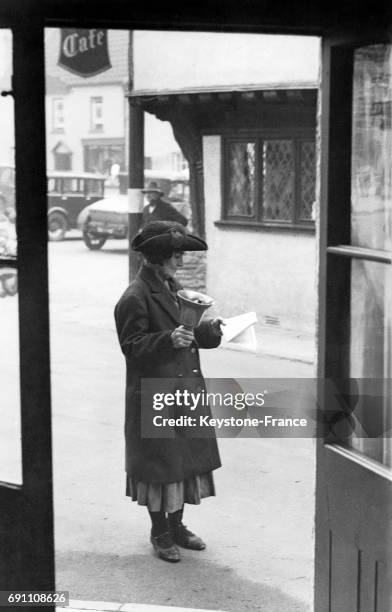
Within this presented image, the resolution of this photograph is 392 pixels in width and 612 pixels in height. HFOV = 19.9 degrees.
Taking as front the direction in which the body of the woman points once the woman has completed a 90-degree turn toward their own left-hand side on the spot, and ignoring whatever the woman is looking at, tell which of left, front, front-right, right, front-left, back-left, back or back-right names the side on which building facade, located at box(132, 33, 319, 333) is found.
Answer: front-left

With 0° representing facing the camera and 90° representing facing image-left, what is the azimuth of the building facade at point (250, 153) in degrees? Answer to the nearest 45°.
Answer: approximately 45°

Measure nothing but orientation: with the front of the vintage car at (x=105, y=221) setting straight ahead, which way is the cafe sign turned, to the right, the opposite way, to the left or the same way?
to the left

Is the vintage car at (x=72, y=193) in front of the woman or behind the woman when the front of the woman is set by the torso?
behind

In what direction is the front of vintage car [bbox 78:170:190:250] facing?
to the viewer's left

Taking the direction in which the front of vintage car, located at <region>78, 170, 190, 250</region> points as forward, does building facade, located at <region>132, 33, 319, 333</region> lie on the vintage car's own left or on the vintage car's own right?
on the vintage car's own left

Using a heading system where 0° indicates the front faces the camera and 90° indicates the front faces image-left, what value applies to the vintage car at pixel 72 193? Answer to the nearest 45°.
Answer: approximately 270°

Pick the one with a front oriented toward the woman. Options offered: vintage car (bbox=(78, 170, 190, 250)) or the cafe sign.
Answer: the cafe sign

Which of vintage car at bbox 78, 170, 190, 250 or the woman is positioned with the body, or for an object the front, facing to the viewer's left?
the vintage car
